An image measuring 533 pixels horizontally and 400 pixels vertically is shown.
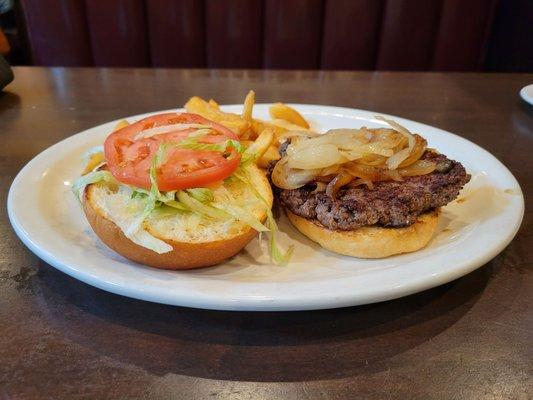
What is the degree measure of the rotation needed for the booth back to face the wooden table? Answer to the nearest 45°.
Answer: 0° — it already faces it

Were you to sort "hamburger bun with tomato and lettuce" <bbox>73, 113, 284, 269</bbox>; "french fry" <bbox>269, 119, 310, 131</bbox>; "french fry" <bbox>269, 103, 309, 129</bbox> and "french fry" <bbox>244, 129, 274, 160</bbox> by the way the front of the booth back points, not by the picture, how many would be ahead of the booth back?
4

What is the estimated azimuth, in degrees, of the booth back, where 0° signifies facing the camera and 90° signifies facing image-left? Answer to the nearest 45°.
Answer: approximately 0°

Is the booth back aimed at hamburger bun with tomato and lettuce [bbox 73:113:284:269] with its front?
yes

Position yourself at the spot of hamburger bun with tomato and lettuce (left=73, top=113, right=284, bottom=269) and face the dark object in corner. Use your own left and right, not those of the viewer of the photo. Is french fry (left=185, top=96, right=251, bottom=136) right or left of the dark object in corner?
right

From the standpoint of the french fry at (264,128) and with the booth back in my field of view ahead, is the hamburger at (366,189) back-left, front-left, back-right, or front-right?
back-right

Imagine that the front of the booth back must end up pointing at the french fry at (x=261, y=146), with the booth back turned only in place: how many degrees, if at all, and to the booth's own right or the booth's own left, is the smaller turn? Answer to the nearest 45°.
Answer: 0° — it already faces it

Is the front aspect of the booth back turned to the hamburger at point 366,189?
yes

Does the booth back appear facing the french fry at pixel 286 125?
yes

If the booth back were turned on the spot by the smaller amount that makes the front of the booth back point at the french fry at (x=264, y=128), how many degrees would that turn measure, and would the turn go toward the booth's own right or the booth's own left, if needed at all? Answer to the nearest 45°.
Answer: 0° — it already faces it
